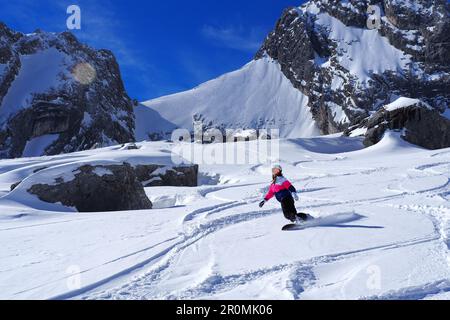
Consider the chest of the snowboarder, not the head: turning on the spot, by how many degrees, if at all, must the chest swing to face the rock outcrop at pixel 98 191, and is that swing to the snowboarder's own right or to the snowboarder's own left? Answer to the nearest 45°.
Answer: approximately 90° to the snowboarder's own right

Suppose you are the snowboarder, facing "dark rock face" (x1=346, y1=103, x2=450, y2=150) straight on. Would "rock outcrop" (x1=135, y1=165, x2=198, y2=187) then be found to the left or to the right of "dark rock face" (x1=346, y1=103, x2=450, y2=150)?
left

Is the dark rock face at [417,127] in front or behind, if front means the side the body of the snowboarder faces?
behind

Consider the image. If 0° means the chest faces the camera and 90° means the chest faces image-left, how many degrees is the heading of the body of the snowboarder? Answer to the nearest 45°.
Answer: approximately 45°

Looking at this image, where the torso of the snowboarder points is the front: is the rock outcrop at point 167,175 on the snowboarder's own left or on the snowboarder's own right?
on the snowboarder's own right

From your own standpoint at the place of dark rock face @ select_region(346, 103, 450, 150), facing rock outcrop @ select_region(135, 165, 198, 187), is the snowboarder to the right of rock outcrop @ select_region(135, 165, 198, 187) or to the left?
left
